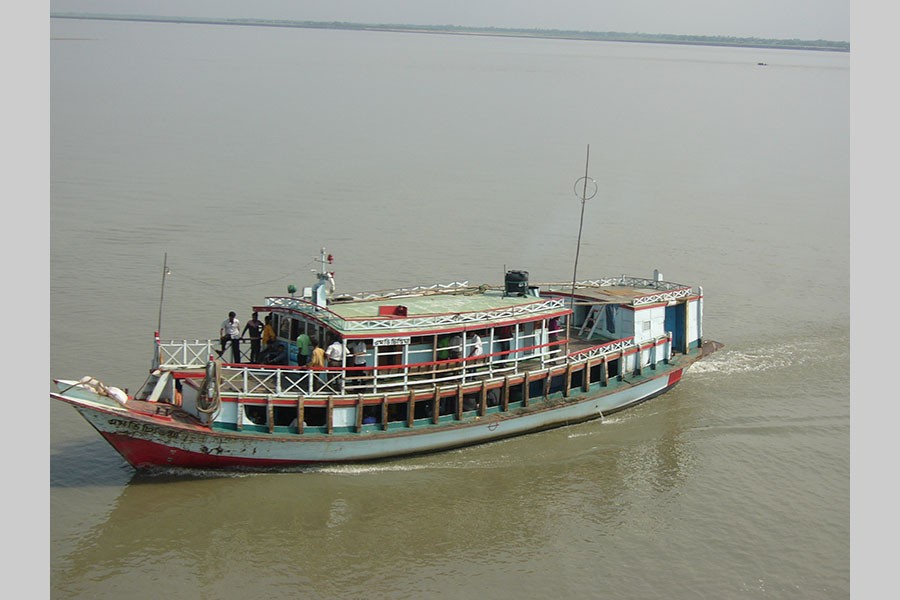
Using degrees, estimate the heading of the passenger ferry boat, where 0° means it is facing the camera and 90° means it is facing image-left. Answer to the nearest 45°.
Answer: approximately 45°
